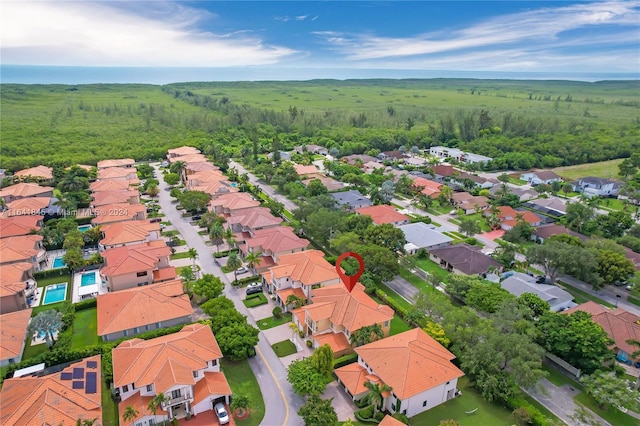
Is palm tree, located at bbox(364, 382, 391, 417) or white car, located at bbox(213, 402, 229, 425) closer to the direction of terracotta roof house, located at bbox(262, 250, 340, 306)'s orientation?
the white car

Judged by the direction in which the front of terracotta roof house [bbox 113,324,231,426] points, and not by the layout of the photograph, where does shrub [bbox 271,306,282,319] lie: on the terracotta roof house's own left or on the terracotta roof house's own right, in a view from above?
on the terracotta roof house's own left

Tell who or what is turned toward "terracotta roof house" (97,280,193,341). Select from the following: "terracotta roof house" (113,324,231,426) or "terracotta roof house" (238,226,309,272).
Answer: "terracotta roof house" (238,226,309,272)

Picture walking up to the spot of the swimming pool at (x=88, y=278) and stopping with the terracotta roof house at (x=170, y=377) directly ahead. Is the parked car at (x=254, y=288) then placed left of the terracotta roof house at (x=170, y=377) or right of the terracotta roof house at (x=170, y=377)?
left

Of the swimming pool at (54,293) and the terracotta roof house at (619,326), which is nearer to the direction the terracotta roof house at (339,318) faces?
the swimming pool

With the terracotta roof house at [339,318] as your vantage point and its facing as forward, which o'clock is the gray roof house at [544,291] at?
The gray roof house is roughly at 7 o'clock from the terracotta roof house.

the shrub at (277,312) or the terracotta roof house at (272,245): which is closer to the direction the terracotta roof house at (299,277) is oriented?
the shrub

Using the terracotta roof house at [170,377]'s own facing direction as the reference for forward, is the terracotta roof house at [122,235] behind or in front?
behind

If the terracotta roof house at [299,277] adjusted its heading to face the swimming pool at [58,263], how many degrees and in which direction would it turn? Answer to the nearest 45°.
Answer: approximately 45° to its right

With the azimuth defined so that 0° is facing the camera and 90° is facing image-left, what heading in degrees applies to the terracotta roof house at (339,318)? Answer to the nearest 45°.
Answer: approximately 45°

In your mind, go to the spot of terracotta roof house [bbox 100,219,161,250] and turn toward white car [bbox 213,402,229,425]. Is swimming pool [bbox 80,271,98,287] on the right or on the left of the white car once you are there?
right

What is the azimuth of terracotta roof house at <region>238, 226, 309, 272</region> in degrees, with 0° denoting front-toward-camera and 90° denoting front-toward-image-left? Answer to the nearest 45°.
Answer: approximately 45°

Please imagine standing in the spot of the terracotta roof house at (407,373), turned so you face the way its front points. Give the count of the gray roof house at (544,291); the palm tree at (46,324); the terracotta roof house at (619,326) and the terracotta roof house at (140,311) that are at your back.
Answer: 2
